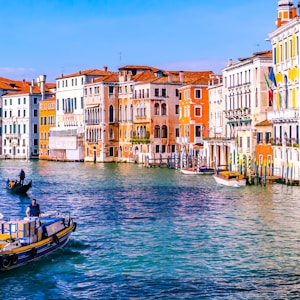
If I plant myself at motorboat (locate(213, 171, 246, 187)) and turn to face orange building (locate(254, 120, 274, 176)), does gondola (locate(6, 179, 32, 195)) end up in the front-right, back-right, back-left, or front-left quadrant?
back-left

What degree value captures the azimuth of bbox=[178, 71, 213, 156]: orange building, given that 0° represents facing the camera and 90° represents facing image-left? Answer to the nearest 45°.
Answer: approximately 45°

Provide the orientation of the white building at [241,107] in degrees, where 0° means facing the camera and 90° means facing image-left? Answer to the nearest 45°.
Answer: approximately 45°

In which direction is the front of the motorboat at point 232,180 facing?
to the viewer's left

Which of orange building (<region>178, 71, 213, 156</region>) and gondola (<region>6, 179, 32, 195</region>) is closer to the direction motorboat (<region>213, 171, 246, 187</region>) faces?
the gondola

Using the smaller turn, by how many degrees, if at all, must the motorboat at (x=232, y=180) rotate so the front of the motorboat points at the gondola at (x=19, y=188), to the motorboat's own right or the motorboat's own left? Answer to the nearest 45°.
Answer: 0° — it already faces it
